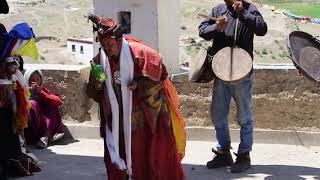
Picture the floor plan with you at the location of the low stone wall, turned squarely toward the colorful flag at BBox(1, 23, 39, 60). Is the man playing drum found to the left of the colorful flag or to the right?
left

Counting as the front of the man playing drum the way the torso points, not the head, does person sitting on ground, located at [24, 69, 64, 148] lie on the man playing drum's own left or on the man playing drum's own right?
on the man playing drum's own right

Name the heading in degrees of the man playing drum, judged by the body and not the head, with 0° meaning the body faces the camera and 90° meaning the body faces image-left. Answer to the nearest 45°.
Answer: approximately 0°

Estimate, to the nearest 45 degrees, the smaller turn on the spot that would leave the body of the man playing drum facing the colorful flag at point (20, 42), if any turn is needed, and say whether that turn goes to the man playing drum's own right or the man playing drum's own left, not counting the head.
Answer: approximately 90° to the man playing drum's own right

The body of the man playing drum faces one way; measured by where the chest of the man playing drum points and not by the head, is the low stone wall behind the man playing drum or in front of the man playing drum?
behind

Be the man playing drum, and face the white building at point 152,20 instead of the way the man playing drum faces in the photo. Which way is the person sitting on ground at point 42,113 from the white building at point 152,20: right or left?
left

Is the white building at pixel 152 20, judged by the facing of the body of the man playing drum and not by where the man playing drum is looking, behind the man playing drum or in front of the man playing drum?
behind
